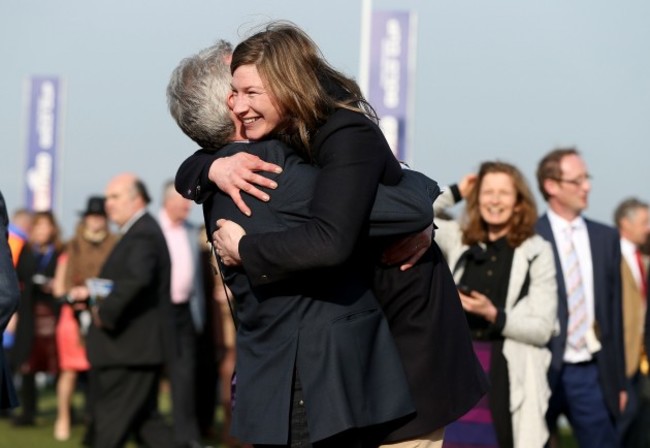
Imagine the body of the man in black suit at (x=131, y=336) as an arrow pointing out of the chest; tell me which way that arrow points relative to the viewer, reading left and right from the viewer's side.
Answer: facing to the left of the viewer

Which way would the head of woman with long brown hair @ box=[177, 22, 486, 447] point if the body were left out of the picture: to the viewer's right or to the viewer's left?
to the viewer's left

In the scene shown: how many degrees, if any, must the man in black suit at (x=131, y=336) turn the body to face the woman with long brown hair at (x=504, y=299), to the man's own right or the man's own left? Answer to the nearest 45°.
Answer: approximately 135° to the man's own left

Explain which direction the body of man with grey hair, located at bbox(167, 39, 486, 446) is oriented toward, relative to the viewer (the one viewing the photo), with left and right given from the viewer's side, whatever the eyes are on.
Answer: facing away from the viewer and to the right of the viewer
